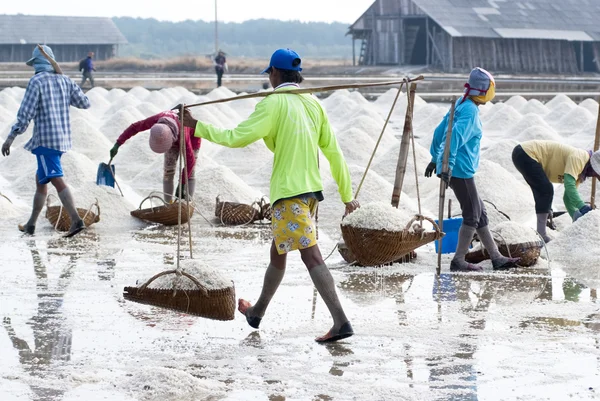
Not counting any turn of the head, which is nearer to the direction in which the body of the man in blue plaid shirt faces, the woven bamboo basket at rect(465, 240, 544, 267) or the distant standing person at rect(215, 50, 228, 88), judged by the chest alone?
the distant standing person

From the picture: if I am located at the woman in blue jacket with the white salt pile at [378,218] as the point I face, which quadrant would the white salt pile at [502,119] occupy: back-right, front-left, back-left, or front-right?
back-right

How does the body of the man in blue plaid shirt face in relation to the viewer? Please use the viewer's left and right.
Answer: facing away from the viewer and to the left of the viewer

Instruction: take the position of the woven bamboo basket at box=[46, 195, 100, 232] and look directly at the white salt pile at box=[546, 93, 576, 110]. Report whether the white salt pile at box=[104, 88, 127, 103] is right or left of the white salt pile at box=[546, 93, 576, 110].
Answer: left

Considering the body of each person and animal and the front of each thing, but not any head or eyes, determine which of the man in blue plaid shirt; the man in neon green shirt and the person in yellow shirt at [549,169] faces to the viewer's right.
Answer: the person in yellow shirt

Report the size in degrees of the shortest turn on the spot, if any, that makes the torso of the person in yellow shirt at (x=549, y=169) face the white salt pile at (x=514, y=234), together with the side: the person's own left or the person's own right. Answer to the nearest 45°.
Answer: approximately 90° to the person's own right

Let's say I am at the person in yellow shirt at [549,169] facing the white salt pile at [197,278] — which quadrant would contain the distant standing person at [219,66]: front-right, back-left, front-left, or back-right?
back-right

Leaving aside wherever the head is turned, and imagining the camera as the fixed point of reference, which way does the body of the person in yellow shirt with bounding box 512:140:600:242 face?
to the viewer's right
